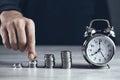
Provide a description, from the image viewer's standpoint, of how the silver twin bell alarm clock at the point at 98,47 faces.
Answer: facing the viewer
